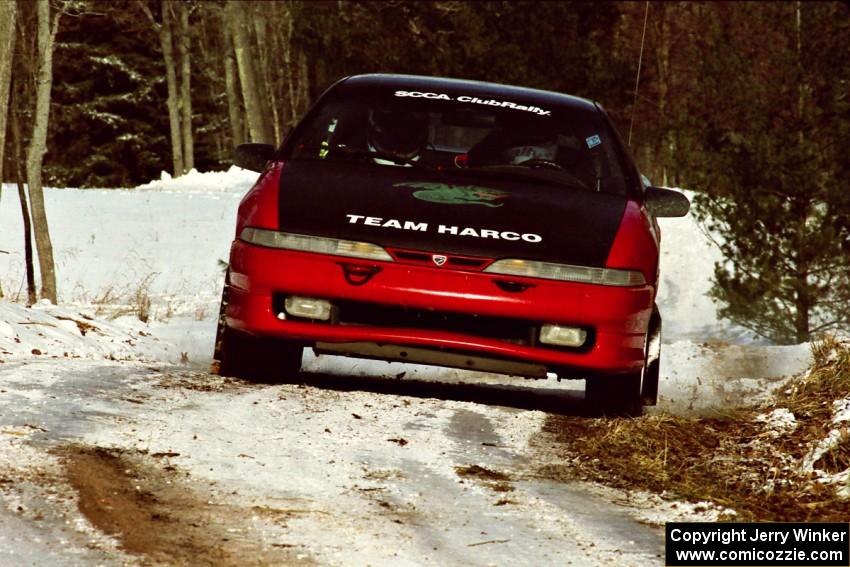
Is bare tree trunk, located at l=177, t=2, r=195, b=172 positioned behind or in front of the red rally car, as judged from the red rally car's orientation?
behind

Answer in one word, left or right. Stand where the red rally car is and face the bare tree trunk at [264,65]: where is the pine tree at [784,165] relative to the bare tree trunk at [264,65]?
right

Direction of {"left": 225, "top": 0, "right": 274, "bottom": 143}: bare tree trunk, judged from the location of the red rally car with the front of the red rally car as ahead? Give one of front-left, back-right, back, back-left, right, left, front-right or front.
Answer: back

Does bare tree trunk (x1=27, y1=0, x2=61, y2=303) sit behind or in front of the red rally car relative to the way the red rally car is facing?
behind

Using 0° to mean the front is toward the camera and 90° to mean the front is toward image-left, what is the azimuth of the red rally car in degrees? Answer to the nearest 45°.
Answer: approximately 0°

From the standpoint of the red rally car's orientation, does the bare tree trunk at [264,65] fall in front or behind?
behind

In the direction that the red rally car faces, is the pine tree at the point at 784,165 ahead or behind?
behind

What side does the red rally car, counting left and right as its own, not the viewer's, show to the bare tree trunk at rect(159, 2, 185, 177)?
back

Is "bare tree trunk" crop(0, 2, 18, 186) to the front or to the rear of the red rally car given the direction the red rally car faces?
to the rear

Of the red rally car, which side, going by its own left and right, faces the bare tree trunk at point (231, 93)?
back
